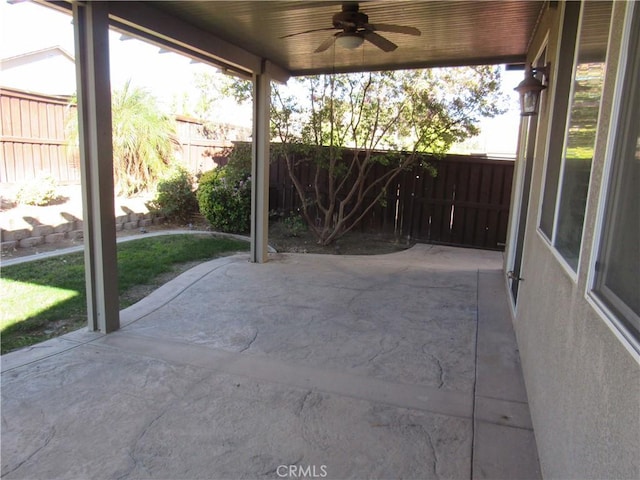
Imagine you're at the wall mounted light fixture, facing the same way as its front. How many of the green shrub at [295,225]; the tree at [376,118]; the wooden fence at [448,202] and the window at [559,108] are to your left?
1

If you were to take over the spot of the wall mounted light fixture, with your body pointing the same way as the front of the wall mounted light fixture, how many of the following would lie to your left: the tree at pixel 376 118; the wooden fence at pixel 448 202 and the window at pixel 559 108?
1

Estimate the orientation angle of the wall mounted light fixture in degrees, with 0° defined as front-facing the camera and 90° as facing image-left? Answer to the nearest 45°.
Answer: approximately 90°

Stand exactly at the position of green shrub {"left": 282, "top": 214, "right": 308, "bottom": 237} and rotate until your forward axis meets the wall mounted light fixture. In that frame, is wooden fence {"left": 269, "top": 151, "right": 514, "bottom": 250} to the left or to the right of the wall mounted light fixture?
left

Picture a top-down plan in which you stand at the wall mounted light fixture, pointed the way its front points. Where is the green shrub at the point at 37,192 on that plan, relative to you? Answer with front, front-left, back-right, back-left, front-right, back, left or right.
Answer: front

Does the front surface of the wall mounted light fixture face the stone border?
yes

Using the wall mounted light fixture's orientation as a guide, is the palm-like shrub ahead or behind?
ahead

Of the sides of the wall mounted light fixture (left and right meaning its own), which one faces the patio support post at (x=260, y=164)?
front

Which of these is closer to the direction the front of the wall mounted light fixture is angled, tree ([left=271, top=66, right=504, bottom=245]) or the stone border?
the stone border

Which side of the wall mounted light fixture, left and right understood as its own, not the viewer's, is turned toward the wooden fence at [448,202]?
right

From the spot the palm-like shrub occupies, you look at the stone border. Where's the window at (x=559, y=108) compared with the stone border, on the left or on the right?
left

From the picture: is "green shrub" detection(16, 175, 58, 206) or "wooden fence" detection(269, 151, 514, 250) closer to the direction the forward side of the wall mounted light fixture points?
the green shrub

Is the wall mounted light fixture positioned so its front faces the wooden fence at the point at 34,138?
yes

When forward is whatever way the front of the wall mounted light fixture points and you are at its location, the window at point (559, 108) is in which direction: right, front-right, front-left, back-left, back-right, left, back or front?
left

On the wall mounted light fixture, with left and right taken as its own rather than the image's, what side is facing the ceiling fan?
front
